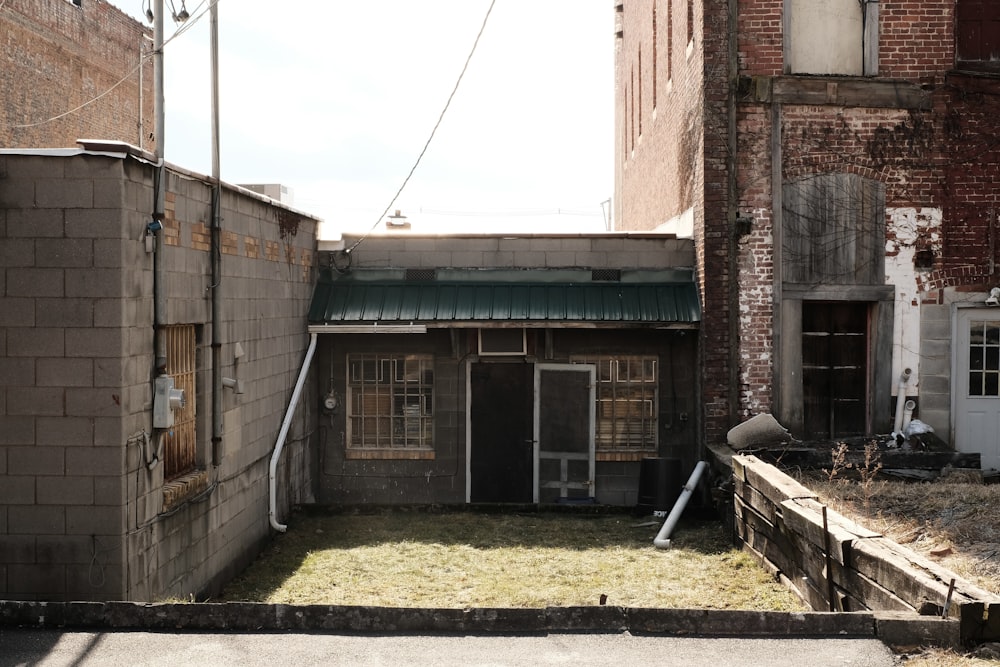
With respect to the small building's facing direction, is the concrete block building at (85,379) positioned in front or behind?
in front

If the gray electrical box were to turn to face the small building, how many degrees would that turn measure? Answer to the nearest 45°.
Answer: approximately 45° to its left

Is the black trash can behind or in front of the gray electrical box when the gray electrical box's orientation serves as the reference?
in front

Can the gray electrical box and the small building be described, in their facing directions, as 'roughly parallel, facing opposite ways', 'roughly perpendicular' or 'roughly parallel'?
roughly perpendicular

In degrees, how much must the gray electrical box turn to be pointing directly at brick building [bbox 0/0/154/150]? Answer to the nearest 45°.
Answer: approximately 90° to its left

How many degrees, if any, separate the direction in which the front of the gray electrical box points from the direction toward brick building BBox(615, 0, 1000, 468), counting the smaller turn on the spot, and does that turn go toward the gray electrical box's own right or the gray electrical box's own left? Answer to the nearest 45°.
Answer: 0° — it already faces it

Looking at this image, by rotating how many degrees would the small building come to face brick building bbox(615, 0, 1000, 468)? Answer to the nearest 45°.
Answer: approximately 90° to its left

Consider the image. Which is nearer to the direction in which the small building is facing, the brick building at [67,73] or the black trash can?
the black trash can

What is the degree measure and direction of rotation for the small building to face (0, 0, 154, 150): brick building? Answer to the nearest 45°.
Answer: approximately 135° to its right

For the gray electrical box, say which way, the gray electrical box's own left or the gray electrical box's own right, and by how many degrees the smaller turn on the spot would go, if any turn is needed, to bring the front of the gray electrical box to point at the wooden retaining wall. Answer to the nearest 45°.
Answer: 0° — it already faces it

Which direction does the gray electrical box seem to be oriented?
to the viewer's right

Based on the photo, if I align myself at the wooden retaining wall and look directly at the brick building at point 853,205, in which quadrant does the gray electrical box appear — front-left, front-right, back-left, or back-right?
back-left

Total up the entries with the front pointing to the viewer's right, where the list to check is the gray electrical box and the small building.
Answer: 1

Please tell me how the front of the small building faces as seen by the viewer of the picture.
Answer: facing the viewer
